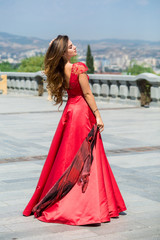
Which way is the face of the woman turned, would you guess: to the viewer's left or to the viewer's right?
to the viewer's right

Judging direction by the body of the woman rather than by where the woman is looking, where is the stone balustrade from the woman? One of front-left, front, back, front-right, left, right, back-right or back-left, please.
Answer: front-left

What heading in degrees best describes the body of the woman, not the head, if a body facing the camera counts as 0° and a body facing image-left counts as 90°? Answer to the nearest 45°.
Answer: approximately 225°
